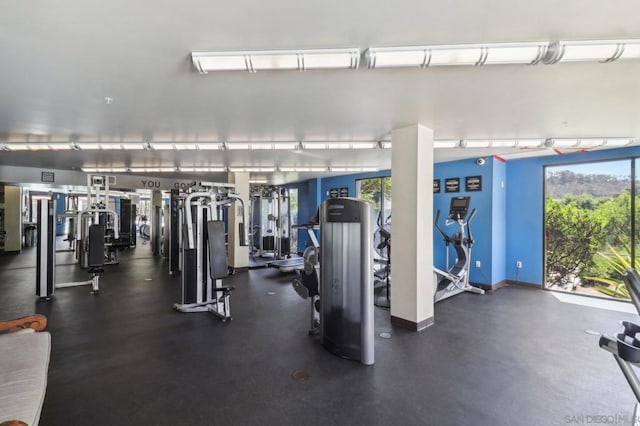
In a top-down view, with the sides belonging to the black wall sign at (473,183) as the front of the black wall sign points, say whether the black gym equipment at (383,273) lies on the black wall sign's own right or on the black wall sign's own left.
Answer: on the black wall sign's own right

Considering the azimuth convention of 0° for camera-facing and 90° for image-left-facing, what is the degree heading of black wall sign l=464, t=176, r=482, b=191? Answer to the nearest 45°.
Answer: approximately 0°

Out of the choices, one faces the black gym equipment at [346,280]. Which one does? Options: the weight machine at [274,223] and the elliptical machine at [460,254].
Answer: the weight machine

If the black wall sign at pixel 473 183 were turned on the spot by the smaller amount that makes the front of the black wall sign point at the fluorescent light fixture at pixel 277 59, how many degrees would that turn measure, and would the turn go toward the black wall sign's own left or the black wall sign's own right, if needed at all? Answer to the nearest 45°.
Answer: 0° — it already faces it

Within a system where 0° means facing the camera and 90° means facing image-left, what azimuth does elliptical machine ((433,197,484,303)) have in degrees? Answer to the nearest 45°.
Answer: approximately 225°

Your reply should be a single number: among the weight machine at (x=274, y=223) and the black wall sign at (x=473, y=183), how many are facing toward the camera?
2
